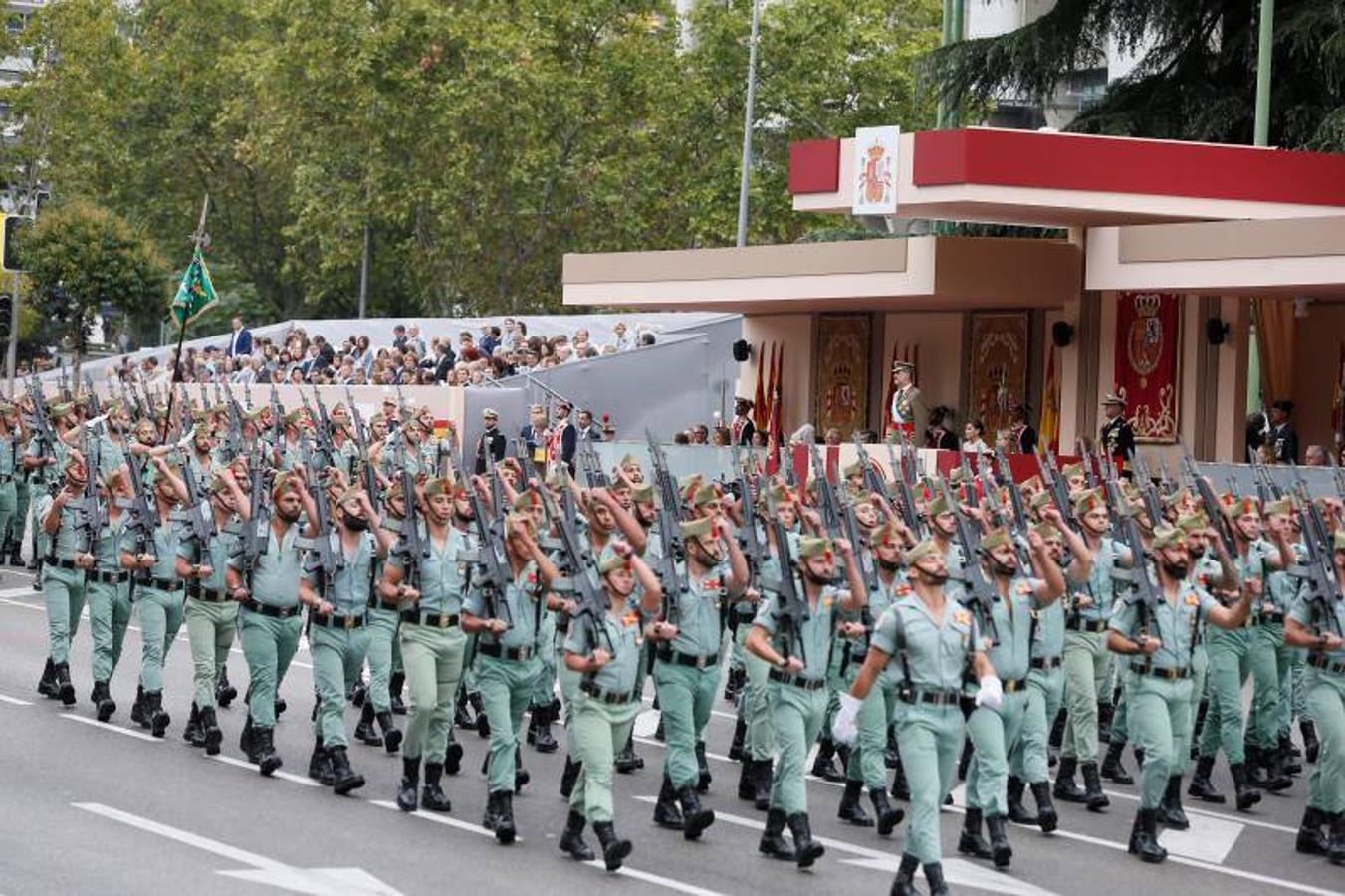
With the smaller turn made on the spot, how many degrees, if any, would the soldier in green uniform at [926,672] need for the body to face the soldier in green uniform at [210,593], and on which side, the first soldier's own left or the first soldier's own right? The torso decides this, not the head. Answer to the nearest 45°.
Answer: approximately 180°

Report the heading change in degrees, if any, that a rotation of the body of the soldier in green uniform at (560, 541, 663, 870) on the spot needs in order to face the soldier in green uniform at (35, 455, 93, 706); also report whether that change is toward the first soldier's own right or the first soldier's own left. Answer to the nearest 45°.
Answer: approximately 180°

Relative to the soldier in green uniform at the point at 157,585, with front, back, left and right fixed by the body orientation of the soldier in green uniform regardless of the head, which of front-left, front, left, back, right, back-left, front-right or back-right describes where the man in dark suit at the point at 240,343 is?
back-left

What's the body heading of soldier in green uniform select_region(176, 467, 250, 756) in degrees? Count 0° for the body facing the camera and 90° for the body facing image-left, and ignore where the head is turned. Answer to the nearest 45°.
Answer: approximately 315°

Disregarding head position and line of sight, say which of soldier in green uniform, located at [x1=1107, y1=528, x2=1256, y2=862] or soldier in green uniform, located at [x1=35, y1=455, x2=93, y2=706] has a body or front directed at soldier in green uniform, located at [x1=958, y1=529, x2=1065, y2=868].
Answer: soldier in green uniform, located at [x1=35, y1=455, x2=93, y2=706]

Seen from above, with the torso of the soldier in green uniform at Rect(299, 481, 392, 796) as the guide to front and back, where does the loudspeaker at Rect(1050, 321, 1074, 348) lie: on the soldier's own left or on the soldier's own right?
on the soldier's own left

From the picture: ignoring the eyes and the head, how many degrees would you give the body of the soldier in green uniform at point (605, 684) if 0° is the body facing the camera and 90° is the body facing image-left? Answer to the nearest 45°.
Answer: approximately 315°

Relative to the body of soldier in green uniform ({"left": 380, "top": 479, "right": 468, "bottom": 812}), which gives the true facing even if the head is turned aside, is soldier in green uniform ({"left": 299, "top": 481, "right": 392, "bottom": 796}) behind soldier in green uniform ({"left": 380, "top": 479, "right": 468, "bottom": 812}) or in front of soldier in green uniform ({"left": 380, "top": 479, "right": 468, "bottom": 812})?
behind

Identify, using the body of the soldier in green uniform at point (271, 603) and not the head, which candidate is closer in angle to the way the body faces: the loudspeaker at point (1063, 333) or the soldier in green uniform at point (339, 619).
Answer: the soldier in green uniform
